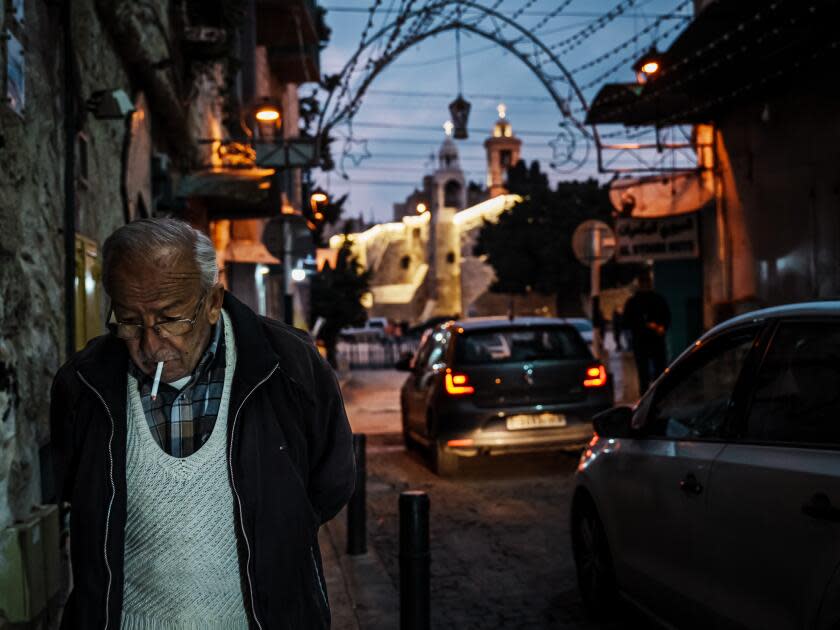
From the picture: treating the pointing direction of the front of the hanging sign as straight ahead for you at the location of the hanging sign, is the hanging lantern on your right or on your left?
on your right

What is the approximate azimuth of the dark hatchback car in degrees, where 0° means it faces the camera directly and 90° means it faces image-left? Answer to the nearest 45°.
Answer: approximately 135°

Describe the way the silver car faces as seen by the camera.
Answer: facing away from the viewer and to the left of the viewer
